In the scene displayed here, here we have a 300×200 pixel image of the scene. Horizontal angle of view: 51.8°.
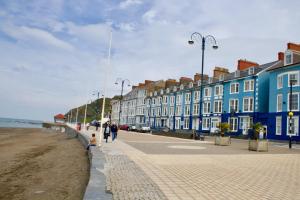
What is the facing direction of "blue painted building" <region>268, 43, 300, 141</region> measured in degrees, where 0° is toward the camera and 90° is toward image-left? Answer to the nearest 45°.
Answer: approximately 45°

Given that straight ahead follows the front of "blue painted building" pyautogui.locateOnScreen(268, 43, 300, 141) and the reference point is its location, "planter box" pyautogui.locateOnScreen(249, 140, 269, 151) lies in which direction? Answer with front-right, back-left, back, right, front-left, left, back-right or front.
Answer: front-left
